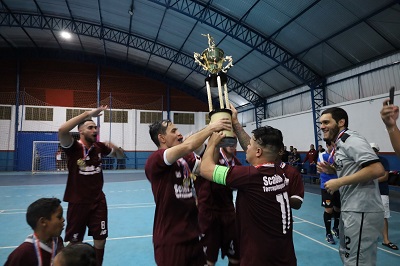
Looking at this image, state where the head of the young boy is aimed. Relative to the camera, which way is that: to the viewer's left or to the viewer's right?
to the viewer's right

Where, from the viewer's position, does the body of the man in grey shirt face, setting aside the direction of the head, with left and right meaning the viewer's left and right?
facing to the left of the viewer

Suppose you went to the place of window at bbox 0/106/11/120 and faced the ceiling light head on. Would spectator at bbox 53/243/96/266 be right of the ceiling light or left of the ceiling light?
right
